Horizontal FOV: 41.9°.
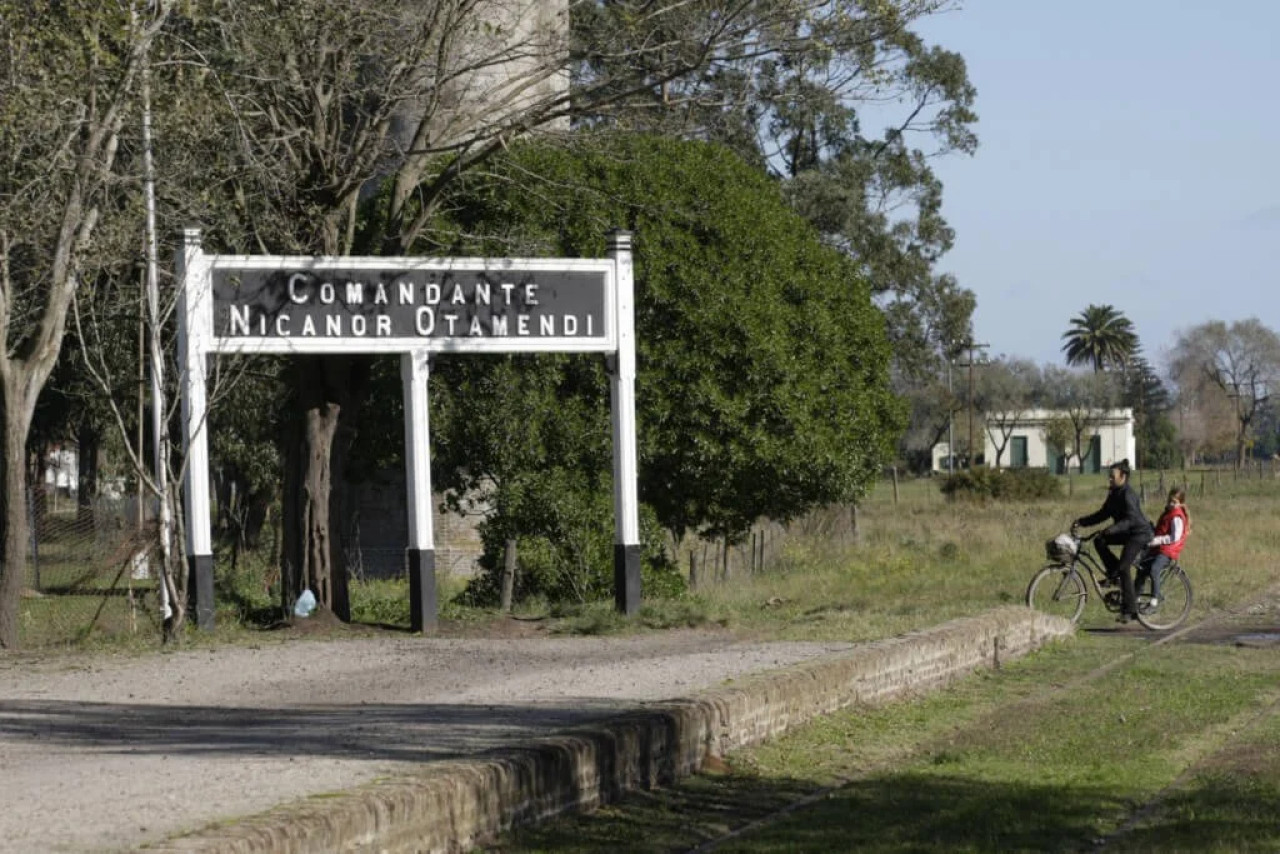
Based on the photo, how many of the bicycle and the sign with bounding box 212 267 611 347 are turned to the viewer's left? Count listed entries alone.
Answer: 1

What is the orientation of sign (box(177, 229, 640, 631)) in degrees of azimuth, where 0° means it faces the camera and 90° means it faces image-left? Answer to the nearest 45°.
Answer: approximately 0°

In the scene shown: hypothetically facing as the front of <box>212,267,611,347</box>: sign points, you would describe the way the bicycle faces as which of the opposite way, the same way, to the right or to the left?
to the right

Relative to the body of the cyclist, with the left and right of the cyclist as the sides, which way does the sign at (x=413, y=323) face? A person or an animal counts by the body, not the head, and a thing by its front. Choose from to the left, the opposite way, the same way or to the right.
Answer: to the left

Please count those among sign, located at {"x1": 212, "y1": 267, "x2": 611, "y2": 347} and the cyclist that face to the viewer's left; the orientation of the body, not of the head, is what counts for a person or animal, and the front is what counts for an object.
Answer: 1

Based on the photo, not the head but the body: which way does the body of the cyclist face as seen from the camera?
to the viewer's left

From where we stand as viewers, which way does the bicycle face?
facing to the left of the viewer

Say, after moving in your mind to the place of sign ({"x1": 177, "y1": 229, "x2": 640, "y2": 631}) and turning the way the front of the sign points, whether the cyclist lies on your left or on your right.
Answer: on your left

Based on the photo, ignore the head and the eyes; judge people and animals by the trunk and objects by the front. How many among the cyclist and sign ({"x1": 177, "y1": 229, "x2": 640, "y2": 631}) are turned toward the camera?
1

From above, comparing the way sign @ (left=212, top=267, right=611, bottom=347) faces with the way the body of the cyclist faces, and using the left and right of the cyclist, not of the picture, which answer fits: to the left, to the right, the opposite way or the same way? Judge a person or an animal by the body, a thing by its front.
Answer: to the left
